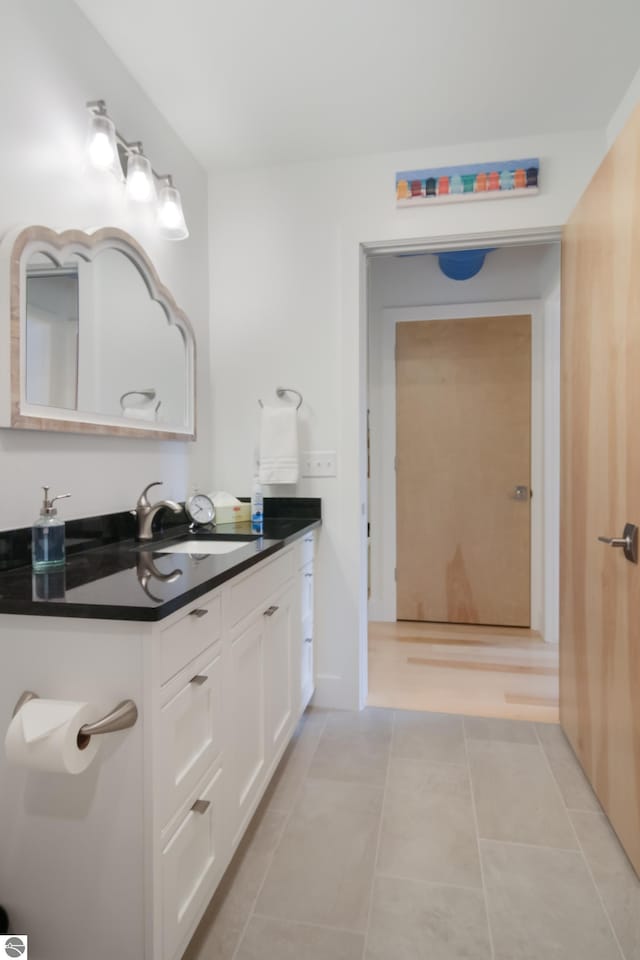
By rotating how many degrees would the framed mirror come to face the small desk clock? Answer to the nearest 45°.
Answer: approximately 90° to its left

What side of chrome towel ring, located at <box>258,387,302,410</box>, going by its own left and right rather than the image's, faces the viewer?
front

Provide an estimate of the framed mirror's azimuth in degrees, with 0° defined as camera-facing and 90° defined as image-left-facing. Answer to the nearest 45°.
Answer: approximately 315°

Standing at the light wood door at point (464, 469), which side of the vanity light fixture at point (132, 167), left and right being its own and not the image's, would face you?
left

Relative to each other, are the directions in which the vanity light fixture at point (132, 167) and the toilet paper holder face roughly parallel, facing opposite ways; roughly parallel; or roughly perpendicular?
roughly perpendicular

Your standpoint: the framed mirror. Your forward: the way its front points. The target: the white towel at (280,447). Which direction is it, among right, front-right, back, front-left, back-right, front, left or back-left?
left

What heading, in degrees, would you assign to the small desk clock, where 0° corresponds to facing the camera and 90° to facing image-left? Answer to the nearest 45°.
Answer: approximately 315°

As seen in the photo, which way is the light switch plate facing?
toward the camera

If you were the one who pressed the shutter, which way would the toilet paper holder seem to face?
facing the viewer and to the left of the viewer

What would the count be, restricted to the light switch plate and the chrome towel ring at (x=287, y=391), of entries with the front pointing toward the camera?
2
